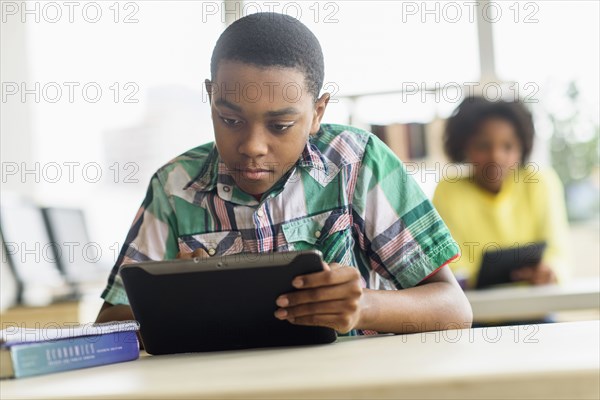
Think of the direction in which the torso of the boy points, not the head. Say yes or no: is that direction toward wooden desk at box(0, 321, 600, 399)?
yes

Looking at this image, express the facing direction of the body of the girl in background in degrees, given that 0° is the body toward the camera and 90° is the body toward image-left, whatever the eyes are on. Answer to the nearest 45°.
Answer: approximately 0°

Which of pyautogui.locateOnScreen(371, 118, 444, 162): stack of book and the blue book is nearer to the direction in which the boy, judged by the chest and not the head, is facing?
the blue book

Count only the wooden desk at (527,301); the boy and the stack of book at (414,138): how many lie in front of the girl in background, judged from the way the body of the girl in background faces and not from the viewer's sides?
2

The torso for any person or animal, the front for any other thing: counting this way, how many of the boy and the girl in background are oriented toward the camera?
2

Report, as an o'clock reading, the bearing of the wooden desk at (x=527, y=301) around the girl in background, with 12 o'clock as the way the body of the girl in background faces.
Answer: The wooden desk is roughly at 12 o'clock from the girl in background.

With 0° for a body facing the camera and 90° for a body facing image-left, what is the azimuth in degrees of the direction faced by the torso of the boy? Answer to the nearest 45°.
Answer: approximately 0°

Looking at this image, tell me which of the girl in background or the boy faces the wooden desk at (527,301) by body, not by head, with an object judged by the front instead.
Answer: the girl in background

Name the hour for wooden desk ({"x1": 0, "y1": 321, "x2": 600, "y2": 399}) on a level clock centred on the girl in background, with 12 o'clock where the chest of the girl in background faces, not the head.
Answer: The wooden desk is roughly at 12 o'clock from the girl in background.

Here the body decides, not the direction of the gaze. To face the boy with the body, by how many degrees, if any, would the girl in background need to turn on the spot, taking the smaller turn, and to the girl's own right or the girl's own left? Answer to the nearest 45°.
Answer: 0° — they already face them
